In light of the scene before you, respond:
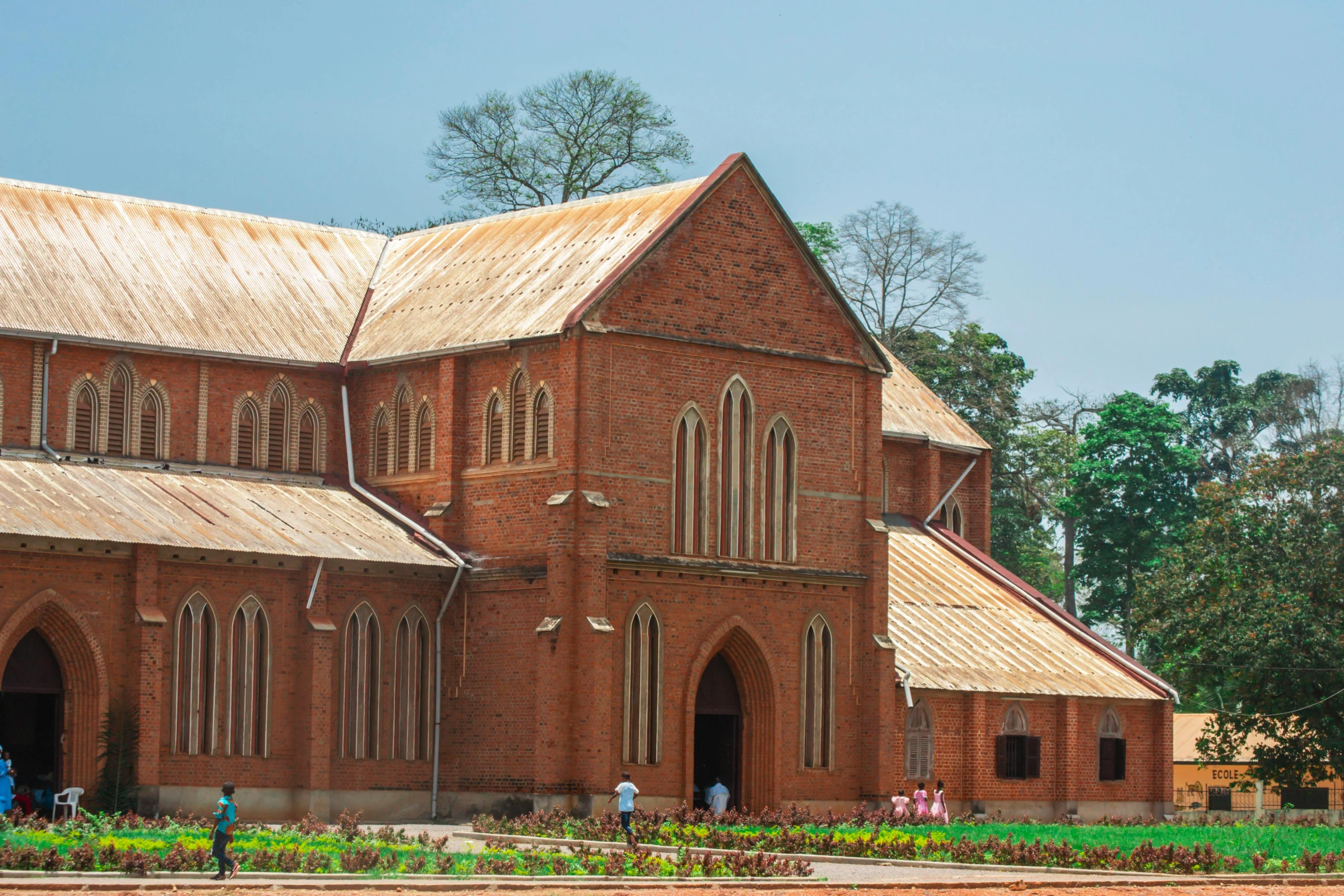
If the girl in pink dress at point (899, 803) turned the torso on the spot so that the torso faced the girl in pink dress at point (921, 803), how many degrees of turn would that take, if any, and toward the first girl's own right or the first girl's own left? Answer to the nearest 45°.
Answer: approximately 45° to the first girl's own right

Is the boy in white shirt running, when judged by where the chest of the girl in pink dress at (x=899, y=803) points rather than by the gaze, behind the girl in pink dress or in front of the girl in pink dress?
behind

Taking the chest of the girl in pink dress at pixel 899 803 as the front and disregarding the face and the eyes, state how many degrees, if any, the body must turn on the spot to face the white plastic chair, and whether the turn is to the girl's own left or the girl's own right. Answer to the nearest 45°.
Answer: approximately 135° to the girl's own left
